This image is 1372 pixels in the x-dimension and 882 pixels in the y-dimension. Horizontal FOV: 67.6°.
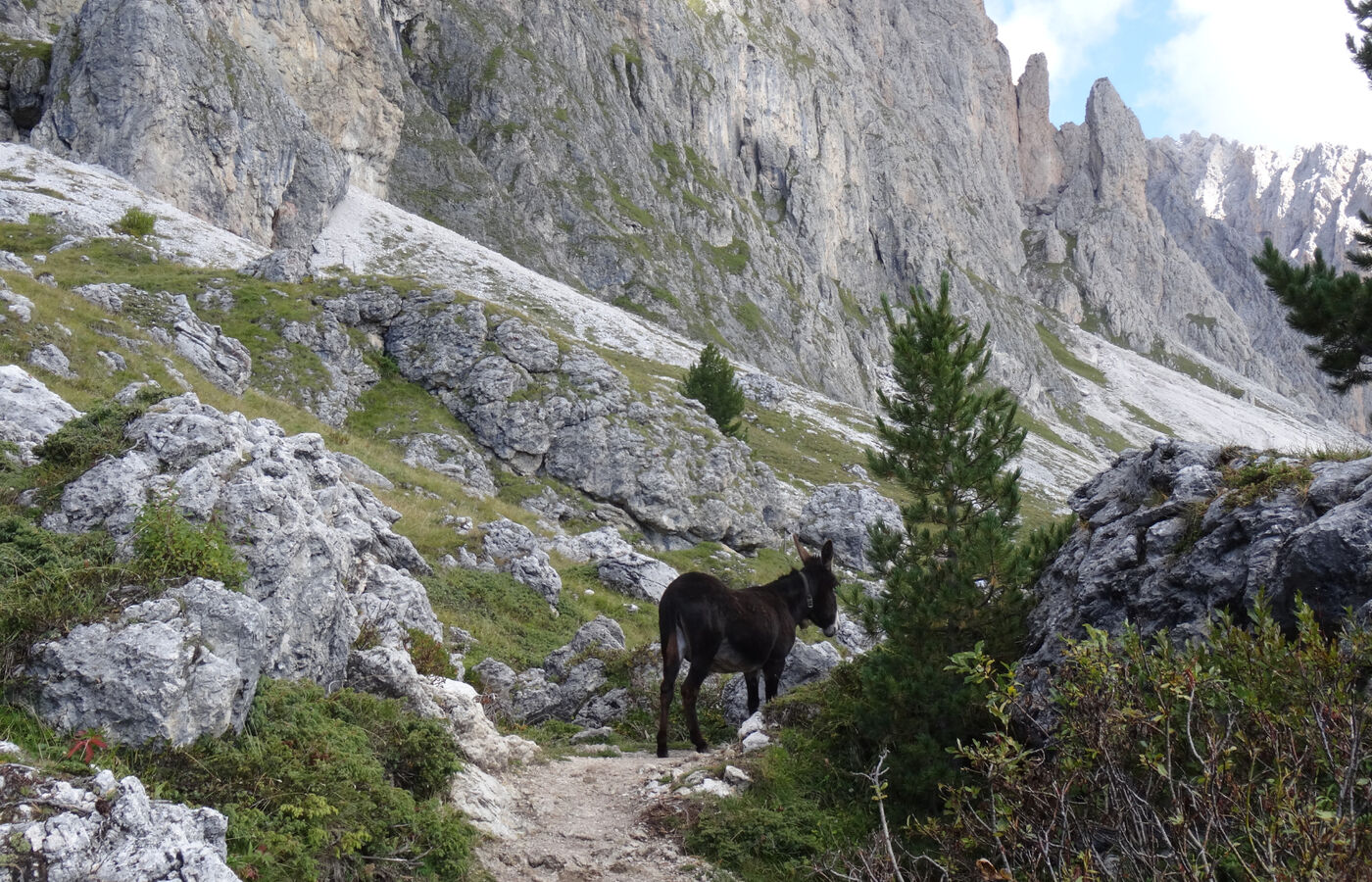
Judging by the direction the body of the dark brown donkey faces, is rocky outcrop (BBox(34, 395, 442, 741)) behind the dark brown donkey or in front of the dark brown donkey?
behind

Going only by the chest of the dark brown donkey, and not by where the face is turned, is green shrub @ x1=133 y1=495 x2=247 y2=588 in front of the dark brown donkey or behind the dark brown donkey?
behind

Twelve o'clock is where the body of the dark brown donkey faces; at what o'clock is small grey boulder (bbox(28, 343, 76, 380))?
The small grey boulder is roughly at 8 o'clock from the dark brown donkey.

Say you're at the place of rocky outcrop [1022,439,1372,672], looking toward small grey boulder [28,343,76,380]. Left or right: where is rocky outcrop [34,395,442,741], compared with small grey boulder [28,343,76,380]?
left

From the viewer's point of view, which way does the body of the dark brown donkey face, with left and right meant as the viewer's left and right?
facing away from the viewer and to the right of the viewer

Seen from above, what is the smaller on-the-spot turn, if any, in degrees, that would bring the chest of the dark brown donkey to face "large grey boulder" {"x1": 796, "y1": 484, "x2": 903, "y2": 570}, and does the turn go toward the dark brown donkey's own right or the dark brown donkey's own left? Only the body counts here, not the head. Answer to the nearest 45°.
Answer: approximately 45° to the dark brown donkey's own left

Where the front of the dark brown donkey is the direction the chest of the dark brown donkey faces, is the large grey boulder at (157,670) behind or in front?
behind

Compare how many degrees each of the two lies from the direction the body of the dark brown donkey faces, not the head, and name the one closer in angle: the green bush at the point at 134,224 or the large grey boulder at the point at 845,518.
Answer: the large grey boulder

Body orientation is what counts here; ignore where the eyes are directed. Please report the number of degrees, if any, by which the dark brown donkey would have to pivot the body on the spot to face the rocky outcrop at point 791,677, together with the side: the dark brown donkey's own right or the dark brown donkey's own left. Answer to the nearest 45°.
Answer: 0° — it already faces it

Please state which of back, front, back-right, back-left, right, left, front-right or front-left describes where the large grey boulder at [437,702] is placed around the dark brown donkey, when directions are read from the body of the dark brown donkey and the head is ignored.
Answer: back

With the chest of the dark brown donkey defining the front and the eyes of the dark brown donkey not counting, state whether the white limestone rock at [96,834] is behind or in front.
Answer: behind

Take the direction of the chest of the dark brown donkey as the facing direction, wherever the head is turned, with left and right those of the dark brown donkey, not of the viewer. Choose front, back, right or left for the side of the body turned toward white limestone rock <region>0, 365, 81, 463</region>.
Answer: left
